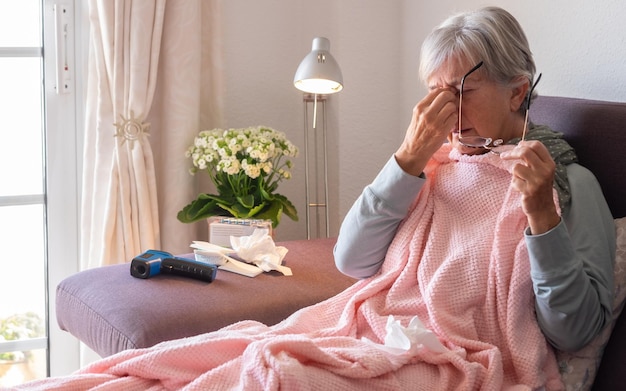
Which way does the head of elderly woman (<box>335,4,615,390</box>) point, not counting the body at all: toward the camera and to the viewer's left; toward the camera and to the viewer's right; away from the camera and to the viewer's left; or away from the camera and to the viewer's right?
toward the camera and to the viewer's left

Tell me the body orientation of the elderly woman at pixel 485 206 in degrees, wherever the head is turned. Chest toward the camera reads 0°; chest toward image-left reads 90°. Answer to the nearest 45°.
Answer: approximately 45°

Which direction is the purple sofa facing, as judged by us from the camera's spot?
facing the viewer and to the left of the viewer
